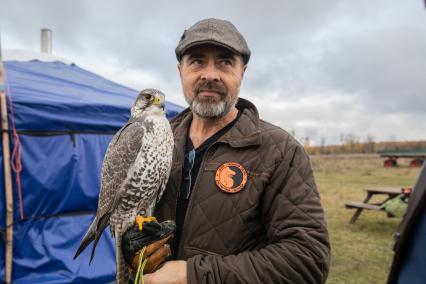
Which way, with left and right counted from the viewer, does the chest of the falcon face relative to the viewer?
facing the viewer and to the right of the viewer

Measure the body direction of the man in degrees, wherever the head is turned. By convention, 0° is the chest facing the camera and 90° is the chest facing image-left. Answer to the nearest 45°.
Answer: approximately 45°

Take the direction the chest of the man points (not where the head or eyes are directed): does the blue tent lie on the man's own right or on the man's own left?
on the man's own right
